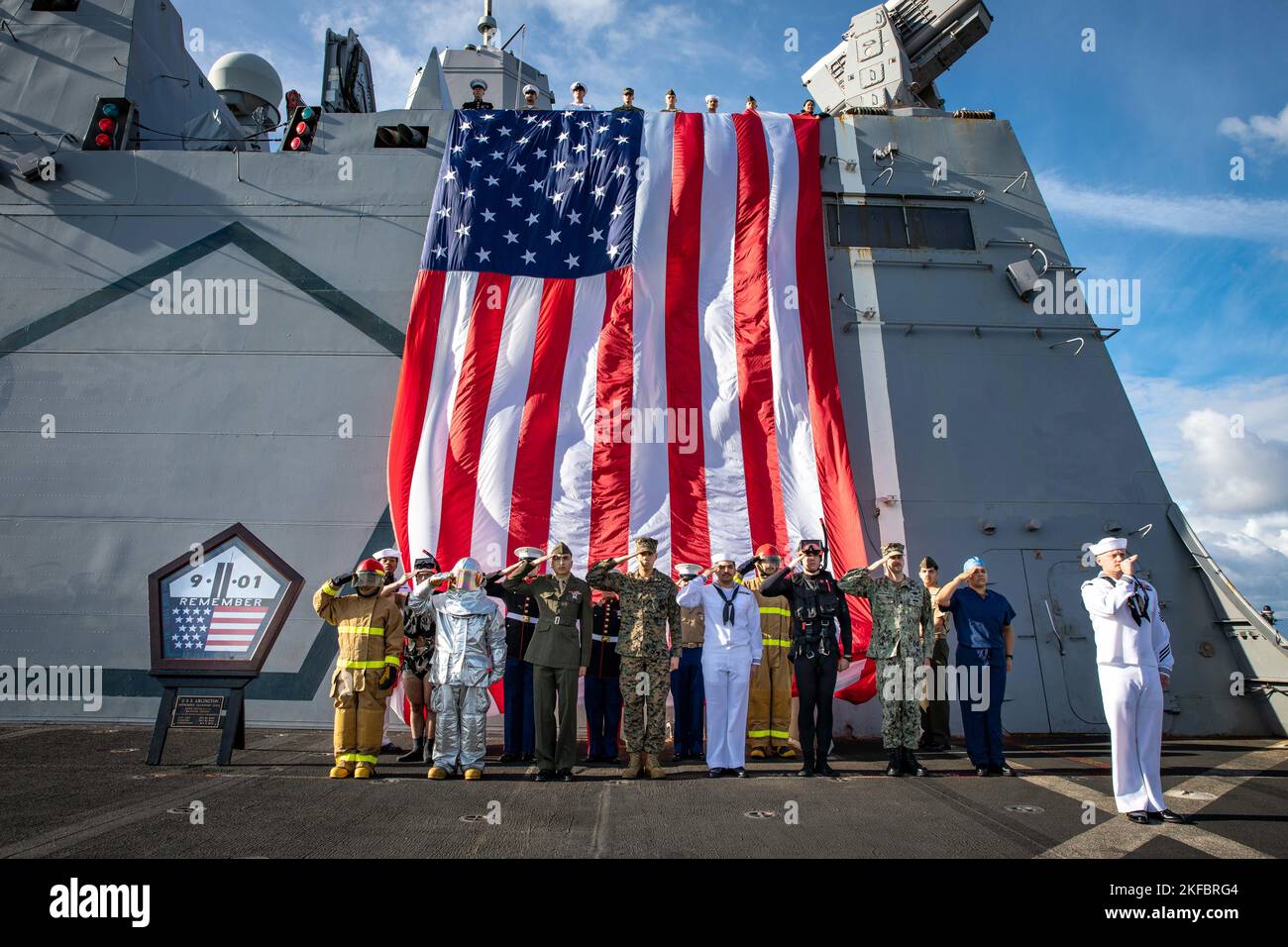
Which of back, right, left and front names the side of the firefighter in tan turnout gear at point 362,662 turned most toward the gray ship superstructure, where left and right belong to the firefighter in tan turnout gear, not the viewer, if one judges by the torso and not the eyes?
back

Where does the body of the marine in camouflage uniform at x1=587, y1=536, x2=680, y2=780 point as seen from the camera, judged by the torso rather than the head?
toward the camera

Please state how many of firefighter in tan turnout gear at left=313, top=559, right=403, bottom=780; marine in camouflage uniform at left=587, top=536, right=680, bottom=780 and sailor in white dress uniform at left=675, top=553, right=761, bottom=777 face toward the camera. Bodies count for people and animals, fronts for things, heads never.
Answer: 3

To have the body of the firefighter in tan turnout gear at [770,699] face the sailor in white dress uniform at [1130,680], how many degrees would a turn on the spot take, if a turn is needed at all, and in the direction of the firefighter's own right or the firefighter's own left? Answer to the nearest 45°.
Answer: approximately 45° to the firefighter's own left

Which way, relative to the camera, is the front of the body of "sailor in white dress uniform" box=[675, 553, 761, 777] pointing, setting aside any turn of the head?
toward the camera

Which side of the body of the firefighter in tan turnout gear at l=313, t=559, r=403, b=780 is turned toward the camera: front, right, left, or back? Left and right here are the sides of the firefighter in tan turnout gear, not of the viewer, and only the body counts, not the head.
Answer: front

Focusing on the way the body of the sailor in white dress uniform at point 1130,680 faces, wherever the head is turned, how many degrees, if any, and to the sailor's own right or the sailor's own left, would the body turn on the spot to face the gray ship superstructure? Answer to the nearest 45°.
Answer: approximately 135° to the sailor's own right

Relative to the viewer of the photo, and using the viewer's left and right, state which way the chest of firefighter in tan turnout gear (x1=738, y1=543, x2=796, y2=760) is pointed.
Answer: facing the viewer

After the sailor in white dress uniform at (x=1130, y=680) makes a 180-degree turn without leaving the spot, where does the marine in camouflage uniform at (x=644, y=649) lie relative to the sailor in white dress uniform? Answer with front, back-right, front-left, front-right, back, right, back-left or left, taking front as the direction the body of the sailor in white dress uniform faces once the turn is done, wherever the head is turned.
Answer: front-left
